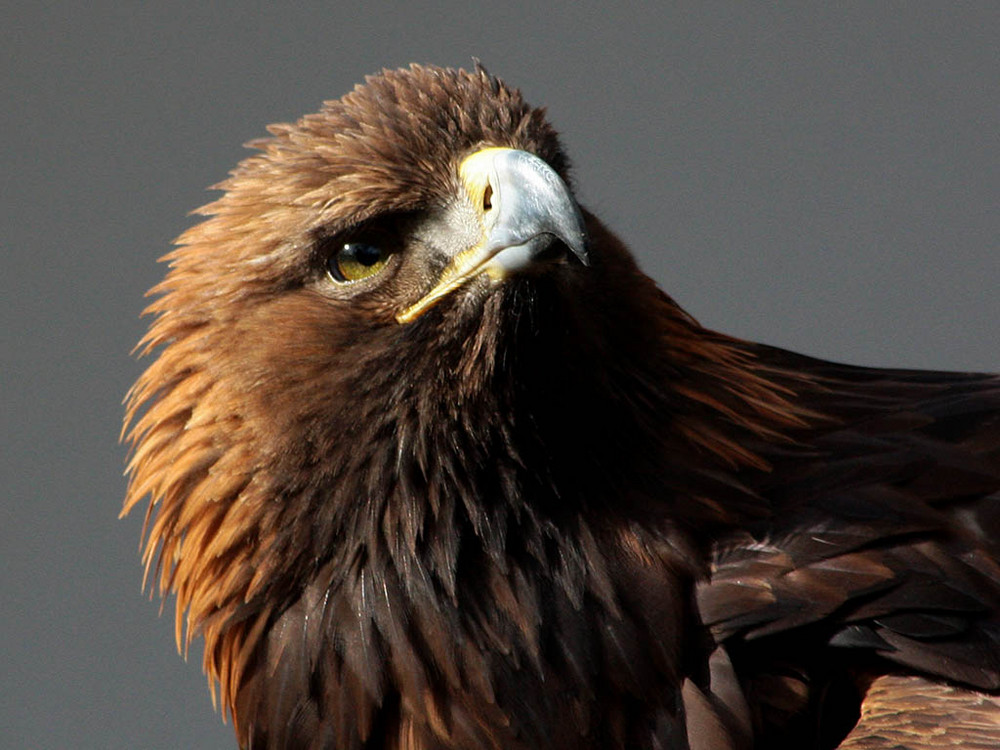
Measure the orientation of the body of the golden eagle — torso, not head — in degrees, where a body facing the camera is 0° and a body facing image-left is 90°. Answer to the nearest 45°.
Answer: approximately 45°
